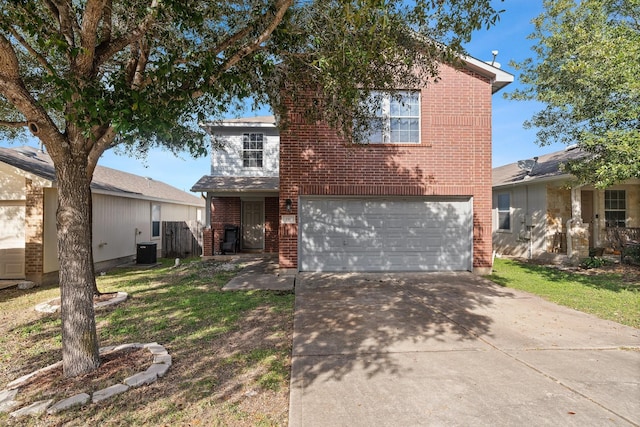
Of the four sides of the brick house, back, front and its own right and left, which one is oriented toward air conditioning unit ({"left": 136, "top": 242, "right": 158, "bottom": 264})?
right

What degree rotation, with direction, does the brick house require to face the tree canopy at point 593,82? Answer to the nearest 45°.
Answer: approximately 90° to its left

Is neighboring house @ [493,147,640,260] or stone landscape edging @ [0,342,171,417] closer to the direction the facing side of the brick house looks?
the stone landscape edging

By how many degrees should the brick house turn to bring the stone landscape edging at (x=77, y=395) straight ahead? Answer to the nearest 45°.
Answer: approximately 45° to its right

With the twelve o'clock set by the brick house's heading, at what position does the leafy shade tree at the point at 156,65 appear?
The leafy shade tree is roughly at 1 o'clock from the brick house.

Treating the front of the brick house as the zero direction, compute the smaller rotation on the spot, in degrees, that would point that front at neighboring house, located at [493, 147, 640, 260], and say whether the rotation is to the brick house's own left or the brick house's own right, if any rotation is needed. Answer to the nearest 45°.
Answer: approximately 135° to the brick house's own left

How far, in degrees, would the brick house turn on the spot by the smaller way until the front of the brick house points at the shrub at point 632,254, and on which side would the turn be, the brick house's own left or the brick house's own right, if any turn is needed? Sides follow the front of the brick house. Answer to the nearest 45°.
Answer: approximately 90° to the brick house's own left

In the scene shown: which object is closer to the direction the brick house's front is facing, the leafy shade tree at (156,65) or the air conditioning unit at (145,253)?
the leafy shade tree

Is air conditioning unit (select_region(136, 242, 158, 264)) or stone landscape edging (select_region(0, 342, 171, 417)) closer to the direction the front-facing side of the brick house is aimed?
the stone landscape edging

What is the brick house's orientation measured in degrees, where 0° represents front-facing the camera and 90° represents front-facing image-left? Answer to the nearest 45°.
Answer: approximately 0°
